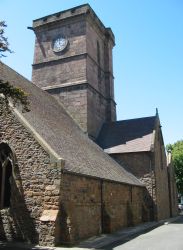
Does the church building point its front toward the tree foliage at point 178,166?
no
